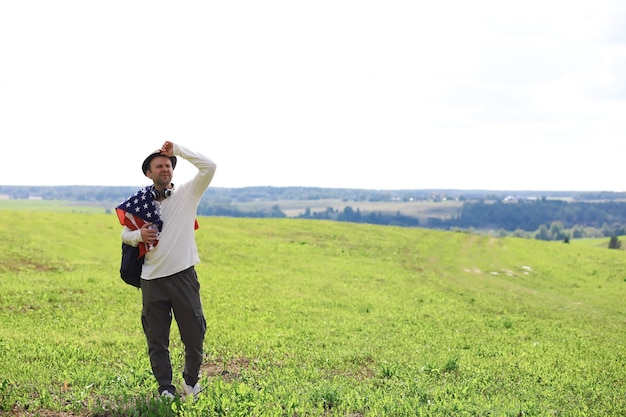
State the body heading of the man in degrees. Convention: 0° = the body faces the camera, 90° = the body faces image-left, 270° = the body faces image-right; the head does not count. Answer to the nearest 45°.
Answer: approximately 0°
